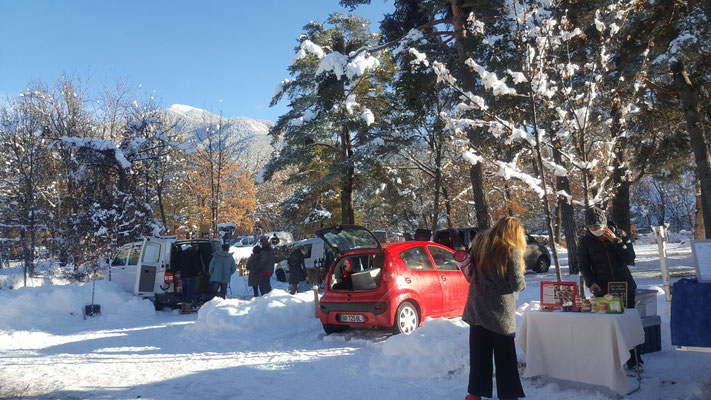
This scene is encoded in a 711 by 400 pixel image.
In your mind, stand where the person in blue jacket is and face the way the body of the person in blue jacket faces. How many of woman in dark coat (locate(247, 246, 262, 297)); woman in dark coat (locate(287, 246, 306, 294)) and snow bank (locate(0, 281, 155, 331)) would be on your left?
1

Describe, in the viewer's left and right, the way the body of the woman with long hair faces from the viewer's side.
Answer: facing away from the viewer and to the right of the viewer

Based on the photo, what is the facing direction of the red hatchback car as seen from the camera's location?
facing away from the viewer and to the right of the viewer

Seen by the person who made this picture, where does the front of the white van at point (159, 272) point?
facing away from the viewer and to the left of the viewer

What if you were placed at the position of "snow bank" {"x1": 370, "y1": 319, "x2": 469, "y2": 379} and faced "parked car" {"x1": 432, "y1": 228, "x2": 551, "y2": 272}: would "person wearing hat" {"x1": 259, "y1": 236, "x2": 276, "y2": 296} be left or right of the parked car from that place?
left

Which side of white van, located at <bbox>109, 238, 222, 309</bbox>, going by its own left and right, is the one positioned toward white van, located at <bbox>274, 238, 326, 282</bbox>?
right

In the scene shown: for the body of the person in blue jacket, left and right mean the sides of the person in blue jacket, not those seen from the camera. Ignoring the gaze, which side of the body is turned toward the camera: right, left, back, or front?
back
